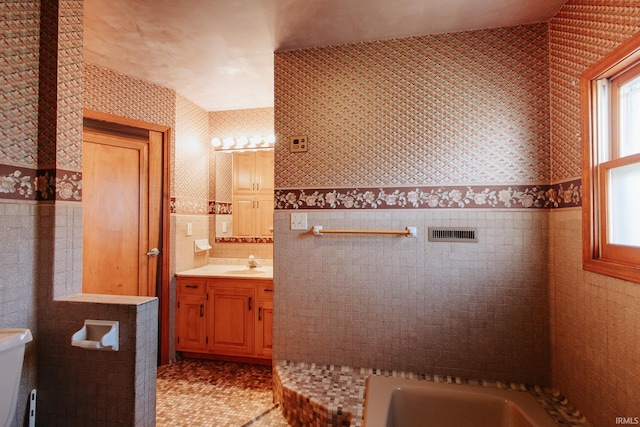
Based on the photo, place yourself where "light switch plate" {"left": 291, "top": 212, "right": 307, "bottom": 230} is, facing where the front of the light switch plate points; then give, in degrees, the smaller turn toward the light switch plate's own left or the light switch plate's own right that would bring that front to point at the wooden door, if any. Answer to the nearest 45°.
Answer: approximately 90° to the light switch plate's own right

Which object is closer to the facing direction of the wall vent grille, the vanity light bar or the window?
the window

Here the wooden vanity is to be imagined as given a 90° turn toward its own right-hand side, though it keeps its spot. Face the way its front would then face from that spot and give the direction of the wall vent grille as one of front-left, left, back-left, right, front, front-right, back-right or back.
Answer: back-left

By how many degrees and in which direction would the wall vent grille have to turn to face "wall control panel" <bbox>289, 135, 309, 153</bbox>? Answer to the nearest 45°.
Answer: approximately 90° to its right

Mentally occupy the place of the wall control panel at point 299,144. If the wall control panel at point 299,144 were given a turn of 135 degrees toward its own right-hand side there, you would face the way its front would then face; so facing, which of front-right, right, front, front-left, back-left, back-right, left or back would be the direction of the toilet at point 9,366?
left

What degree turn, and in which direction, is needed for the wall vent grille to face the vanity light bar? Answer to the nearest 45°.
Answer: approximately 90° to its right

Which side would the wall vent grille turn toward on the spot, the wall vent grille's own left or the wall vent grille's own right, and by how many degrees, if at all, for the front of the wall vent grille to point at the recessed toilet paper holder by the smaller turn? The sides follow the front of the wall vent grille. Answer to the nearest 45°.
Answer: approximately 45° to the wall vent grille's own right

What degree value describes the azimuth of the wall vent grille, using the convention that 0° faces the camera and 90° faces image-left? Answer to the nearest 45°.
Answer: approximately 0°

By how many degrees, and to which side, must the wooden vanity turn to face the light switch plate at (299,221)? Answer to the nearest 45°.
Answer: approximately 45° to its left

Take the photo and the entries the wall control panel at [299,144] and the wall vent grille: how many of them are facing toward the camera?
2
